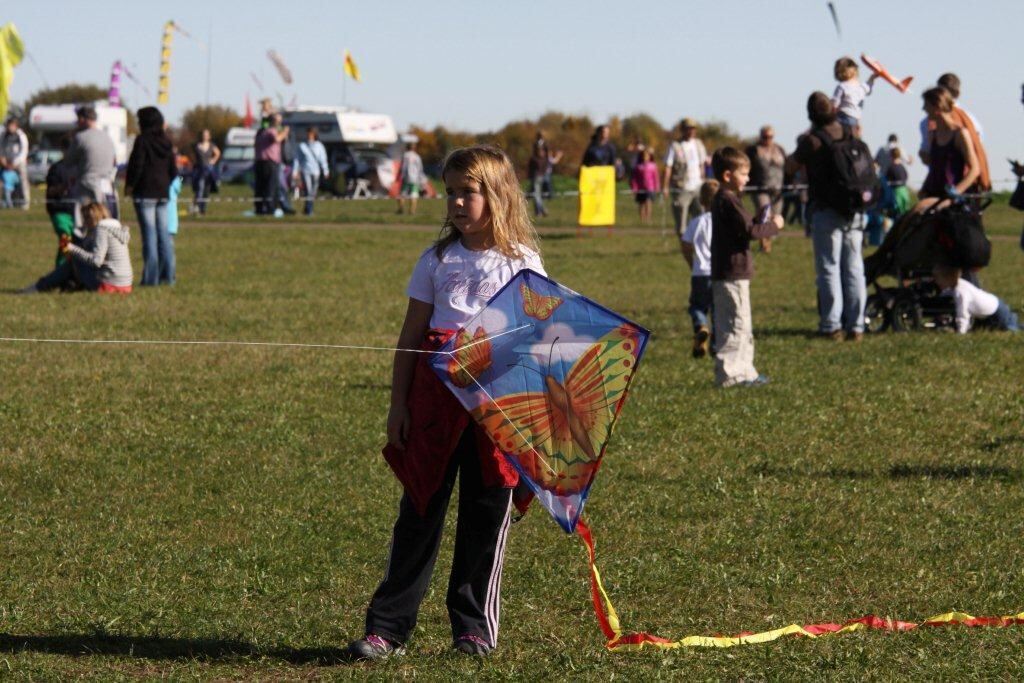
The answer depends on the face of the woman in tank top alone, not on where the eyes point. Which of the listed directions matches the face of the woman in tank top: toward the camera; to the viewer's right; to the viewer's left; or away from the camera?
to the viewer's left

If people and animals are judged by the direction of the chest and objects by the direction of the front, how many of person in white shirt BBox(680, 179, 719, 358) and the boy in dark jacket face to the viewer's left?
0

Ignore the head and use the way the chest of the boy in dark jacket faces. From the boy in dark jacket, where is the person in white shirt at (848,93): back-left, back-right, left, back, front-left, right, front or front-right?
left

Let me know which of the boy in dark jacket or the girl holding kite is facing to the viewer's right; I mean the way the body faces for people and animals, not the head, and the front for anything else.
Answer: the boy in dark jacket

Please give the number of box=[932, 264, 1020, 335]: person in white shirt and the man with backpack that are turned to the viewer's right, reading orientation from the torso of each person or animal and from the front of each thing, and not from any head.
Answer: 0

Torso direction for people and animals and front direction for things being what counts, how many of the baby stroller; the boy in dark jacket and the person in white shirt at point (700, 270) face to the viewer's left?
1

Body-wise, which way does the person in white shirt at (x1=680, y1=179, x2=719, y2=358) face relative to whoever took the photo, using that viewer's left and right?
facing away from the viewer and to the right of the viewer

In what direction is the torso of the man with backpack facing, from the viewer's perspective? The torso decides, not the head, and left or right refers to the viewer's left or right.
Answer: facing away from the viewer and to the left of the viewer

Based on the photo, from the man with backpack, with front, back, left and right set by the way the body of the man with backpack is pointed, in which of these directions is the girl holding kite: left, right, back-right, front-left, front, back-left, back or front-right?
back-left

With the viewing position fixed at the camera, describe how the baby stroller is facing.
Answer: facing to the left of the viewer

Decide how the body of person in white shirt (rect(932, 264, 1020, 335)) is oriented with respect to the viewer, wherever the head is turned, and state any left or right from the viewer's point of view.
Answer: facing to the left of the viewer

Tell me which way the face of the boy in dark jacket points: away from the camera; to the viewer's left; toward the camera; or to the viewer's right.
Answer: to the viewer's right
